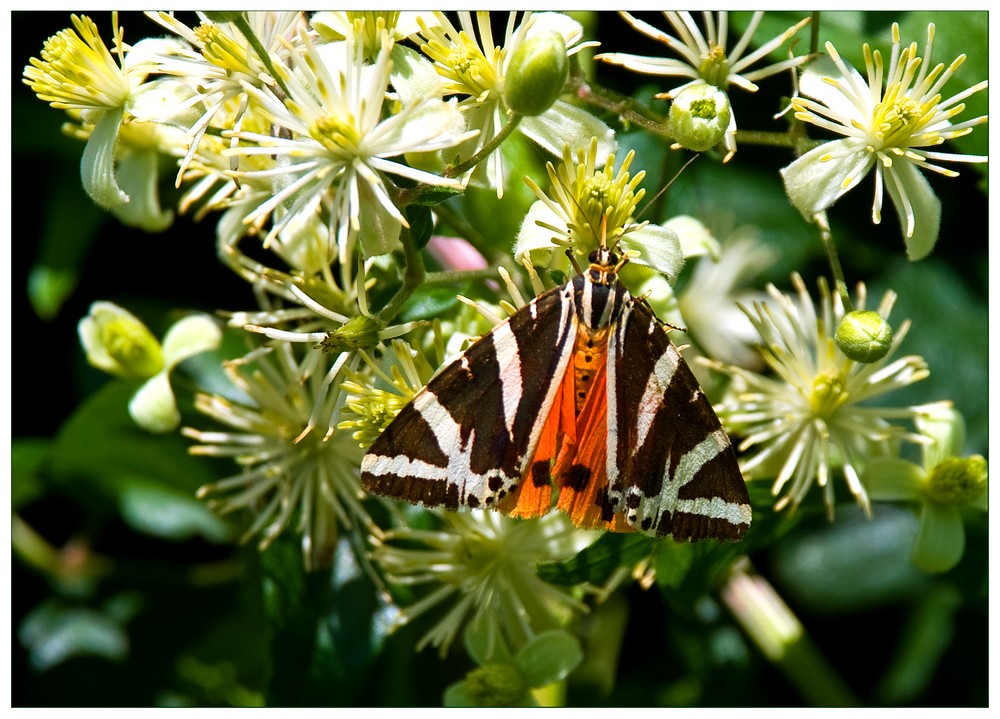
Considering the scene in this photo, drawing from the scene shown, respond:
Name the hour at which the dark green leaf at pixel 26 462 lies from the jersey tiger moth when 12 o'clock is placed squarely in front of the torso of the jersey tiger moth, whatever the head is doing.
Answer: The dark green leaf is roughly at 10 o'clock from the jersey tiger moth.

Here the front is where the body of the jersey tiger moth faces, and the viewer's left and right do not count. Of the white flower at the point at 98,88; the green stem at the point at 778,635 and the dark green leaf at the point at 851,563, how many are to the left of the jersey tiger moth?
1

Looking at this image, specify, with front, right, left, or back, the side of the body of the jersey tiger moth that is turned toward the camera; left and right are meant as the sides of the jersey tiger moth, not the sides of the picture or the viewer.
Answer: back

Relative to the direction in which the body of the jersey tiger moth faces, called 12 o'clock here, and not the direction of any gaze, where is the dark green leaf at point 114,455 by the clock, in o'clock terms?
The dark green leaf is roughly at 10 o'clock from the jersey tiger moth.
